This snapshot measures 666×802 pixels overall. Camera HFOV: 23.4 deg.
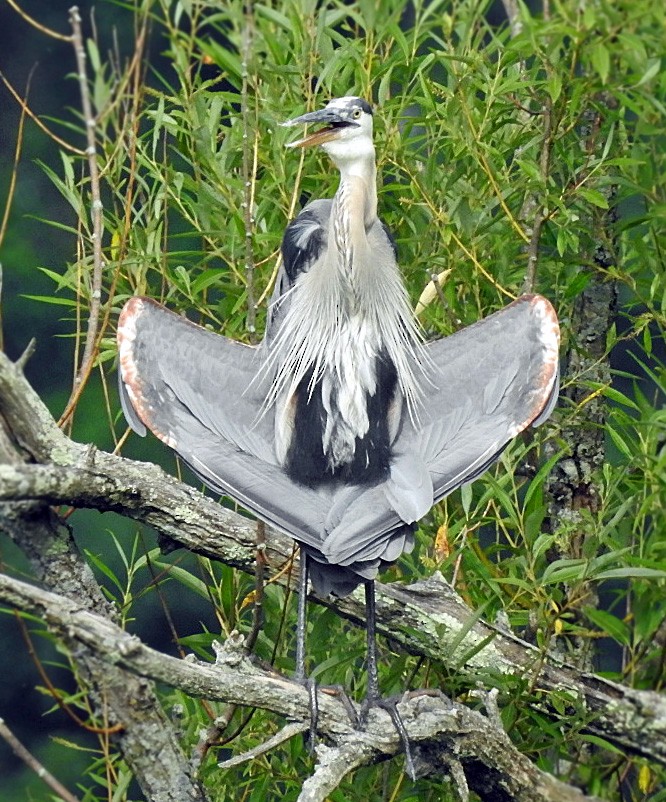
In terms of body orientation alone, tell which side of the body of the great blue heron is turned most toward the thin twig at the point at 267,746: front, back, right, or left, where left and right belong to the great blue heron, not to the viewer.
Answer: right
